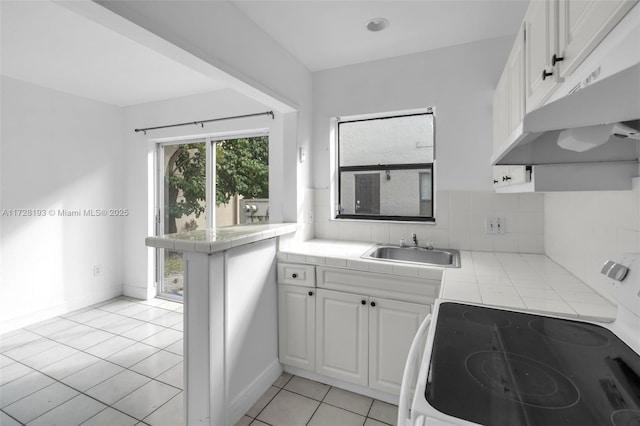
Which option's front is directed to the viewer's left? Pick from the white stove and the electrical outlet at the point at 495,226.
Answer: the white stove

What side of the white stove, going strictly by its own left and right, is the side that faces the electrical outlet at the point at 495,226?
right

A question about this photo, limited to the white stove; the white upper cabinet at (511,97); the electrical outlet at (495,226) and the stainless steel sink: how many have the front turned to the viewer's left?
2

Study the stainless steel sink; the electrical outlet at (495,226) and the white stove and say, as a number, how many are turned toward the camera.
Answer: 2

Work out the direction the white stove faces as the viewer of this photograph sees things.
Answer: facing to the left of the viewer

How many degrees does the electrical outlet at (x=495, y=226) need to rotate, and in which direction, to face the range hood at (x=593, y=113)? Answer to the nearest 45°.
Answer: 0° — it already faces it

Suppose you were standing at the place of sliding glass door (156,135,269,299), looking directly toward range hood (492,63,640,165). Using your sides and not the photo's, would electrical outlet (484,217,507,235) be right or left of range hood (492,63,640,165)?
left

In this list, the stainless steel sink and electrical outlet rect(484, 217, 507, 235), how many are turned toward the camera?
2

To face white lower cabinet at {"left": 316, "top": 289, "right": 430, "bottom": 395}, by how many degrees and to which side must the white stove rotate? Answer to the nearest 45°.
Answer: approximately 45° to its right

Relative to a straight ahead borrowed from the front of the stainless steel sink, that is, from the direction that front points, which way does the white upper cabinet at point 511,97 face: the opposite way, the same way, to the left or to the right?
to the right

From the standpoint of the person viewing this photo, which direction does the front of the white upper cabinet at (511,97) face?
facing to the left of the viewer

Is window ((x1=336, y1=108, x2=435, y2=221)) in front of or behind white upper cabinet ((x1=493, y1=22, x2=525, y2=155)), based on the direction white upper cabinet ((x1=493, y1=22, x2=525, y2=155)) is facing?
in front

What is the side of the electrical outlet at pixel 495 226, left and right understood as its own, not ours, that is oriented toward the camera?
front
